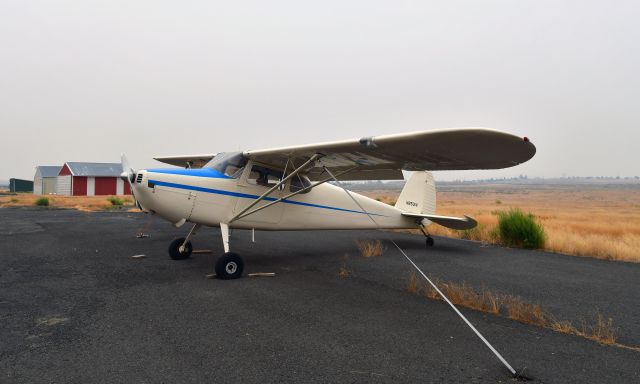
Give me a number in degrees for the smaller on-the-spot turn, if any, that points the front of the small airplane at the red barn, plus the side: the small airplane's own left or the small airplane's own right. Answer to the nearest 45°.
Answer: approximately 90° to the small airplane's own right

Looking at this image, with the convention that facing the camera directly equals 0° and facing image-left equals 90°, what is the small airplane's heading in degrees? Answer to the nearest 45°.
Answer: approximately 45°
